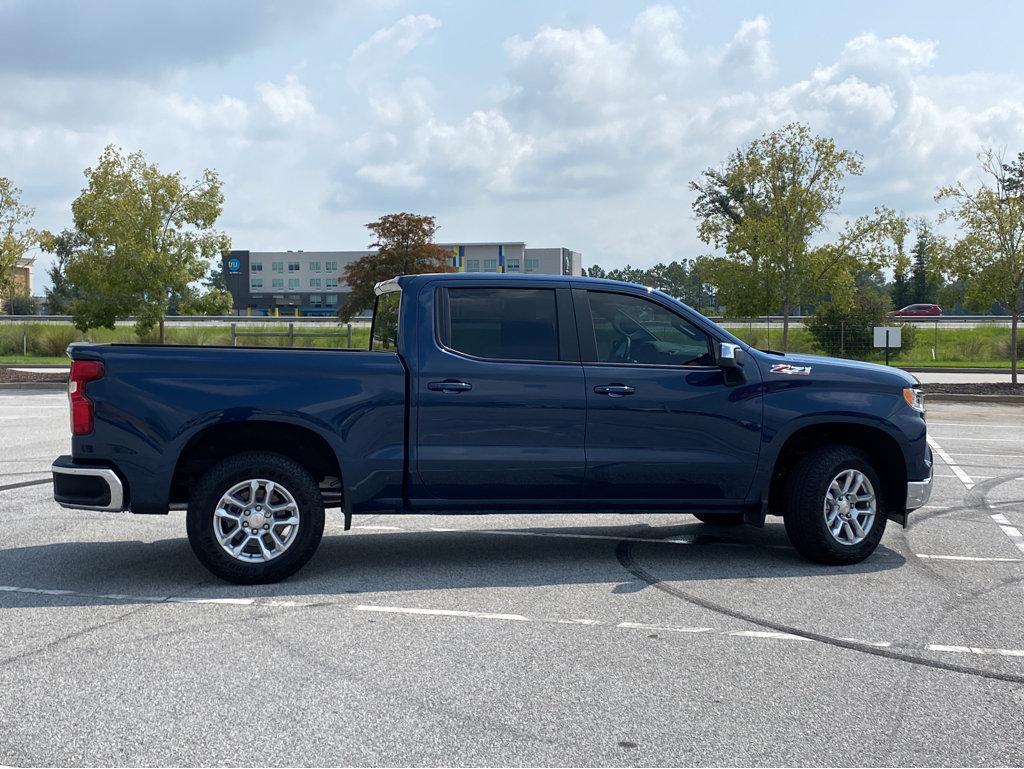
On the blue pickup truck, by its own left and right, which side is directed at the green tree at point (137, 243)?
left

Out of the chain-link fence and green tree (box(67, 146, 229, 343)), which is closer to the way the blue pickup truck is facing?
the chain-link fence

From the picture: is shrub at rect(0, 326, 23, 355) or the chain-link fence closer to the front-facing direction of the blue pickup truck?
the chain-link fence

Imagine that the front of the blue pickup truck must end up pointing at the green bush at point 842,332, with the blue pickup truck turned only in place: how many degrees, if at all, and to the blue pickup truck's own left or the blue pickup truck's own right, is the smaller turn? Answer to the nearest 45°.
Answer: approximately 90° to the blue pickup truck's own left

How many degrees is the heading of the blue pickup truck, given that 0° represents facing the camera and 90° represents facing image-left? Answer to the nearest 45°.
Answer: approximately 270°

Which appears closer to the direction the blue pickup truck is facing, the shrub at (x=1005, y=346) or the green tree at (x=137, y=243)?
the shrub

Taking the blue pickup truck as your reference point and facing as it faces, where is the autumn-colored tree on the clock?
The autumn-colored tree is roughly at 9 o'clock from the blue pickup truck.

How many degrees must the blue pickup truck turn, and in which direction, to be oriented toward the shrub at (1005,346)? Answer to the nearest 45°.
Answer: approximately 45° to its left

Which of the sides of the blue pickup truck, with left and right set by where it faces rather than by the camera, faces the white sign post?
left

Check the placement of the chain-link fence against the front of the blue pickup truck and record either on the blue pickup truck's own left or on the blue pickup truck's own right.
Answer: on the blue pickup truck's own left

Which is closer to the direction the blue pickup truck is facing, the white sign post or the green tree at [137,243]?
the white sign post
